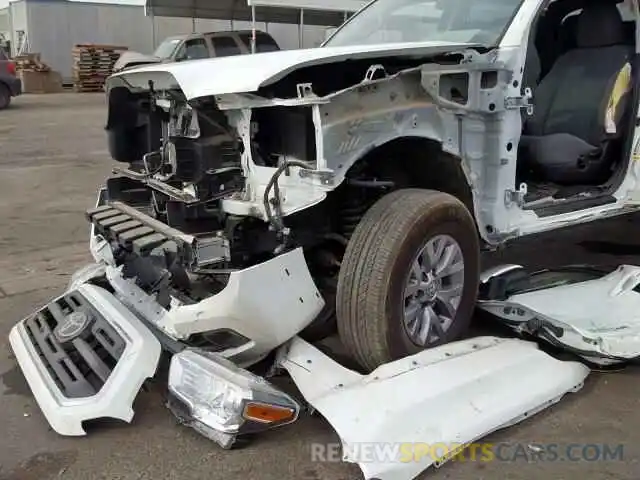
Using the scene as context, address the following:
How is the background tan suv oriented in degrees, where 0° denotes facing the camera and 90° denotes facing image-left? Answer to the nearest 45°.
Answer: approximately 45°

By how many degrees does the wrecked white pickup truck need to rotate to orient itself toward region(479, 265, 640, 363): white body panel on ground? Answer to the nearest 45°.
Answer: approximately 135° to its left

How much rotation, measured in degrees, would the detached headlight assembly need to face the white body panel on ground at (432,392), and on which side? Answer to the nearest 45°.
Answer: approximately 135° to its left

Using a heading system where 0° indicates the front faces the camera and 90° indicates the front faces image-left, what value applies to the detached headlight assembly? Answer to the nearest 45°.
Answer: approximately 45°

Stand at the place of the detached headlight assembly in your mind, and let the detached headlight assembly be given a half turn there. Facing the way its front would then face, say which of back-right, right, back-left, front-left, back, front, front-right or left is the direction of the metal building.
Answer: front-left

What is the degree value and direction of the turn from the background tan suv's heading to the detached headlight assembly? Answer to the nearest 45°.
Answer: approximately 45° to its left

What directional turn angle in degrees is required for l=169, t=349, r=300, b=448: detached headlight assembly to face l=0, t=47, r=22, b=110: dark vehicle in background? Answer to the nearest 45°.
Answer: approximately 135° to its right
